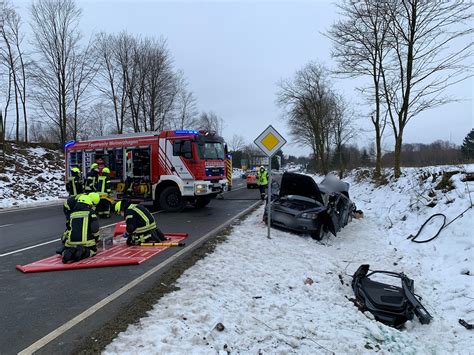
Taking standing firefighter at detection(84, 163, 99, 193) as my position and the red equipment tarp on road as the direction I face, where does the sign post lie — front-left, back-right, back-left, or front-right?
front-left

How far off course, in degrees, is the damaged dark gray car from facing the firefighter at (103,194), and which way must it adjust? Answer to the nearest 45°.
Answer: approximately 45° to its right

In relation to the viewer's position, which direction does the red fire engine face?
facing the viewer and to the right of the viewer

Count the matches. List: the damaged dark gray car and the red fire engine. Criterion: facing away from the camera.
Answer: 0

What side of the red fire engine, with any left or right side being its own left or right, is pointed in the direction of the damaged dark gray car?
front

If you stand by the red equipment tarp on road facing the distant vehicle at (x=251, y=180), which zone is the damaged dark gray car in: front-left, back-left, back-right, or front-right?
front-right

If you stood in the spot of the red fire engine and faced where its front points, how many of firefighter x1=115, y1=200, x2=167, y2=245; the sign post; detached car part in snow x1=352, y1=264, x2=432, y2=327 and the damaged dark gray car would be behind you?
0

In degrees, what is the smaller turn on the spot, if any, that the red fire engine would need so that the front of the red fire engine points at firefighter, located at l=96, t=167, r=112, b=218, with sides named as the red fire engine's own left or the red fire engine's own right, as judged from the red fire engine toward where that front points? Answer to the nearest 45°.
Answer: approximately 90° to the red fire engine's own right

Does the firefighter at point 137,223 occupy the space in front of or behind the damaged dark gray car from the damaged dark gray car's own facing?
in front

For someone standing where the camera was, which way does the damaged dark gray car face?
facing the viewer and to the left of the viewer

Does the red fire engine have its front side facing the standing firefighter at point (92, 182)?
no

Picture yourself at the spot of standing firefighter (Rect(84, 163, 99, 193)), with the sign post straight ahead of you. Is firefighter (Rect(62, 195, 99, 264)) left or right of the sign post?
right

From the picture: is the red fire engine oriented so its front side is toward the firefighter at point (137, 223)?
no

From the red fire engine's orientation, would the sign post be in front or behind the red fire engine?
in front

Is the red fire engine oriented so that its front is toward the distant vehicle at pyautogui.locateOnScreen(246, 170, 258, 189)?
no

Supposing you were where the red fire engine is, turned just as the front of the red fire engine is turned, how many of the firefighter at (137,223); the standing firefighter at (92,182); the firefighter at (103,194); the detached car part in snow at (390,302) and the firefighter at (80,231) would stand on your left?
0

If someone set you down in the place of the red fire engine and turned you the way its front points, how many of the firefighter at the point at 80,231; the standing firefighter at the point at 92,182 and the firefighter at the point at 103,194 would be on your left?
0

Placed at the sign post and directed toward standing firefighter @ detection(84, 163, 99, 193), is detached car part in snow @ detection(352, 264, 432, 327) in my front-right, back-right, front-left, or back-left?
back-left

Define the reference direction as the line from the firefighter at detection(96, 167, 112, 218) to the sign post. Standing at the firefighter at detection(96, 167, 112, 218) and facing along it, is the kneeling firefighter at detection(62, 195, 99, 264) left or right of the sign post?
right
